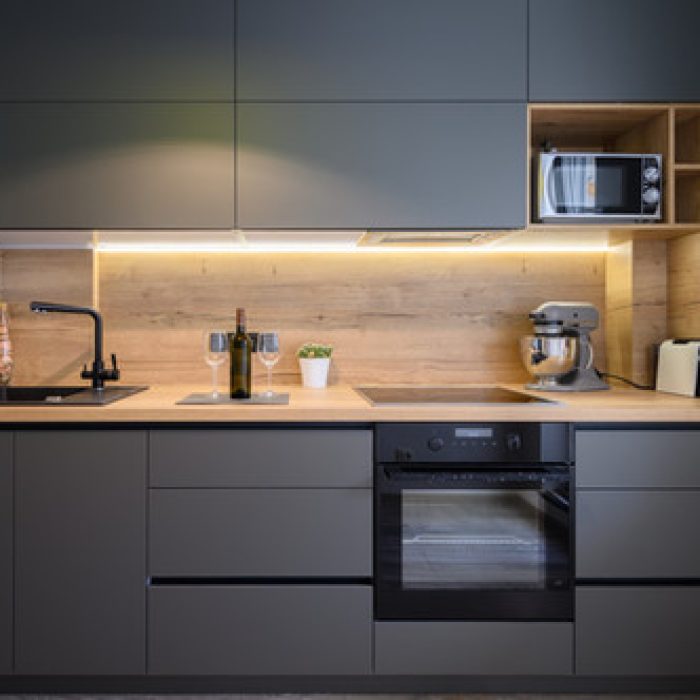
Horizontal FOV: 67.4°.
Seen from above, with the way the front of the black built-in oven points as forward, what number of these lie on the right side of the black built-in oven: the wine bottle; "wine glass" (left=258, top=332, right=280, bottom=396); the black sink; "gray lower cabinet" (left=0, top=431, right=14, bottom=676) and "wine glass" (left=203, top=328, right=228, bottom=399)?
5

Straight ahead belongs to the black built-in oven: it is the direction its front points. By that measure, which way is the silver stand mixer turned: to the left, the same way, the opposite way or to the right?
to the right

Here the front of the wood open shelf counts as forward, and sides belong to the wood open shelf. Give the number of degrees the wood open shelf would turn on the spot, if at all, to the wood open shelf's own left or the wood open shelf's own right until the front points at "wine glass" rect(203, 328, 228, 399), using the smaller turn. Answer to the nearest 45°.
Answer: approximately 45° to the wood open shelf's own right

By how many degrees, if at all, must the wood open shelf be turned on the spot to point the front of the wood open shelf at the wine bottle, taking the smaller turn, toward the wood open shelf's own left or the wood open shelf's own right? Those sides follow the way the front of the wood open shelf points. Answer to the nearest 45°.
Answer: approximately 45° to the wood open shelf's own right

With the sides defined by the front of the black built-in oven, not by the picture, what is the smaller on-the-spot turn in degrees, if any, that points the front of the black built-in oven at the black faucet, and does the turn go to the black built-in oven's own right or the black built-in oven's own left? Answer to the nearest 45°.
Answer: approximately 90° to the black built-in oven's own right

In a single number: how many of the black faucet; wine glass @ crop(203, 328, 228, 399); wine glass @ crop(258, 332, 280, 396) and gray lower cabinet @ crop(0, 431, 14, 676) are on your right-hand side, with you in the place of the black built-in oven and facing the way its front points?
4

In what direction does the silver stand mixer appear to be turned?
to the viewer's left

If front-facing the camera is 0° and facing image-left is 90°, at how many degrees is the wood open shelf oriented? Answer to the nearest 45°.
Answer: approximately 0°

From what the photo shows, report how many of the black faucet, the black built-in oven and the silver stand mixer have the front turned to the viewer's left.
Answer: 2

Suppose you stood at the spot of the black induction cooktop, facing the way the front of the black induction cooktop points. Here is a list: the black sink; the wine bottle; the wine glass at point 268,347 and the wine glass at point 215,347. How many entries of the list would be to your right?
4

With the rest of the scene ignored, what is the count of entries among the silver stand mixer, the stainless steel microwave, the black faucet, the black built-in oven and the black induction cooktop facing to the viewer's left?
2

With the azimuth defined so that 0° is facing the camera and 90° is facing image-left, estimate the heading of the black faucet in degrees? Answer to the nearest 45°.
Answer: approximately 90°
